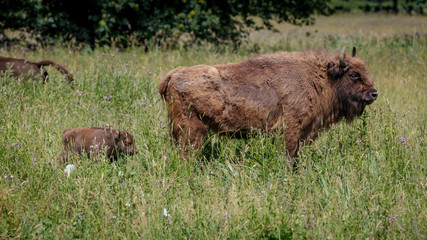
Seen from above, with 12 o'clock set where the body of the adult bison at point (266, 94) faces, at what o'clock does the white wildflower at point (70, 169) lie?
The white wildflower is roughly at 5 o'clock from the adult bison.

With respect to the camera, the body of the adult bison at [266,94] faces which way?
to the viewer's right

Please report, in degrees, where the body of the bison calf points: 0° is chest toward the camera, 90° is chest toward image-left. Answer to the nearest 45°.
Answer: approximately 270°

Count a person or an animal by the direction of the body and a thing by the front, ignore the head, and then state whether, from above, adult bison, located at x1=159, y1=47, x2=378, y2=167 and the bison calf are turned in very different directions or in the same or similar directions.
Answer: same or similar directions

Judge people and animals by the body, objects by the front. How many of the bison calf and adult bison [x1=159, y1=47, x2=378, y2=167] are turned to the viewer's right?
2

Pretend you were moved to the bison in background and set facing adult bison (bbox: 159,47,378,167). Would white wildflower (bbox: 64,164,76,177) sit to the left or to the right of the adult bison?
right

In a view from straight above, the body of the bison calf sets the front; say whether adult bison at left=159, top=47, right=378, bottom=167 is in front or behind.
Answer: in front

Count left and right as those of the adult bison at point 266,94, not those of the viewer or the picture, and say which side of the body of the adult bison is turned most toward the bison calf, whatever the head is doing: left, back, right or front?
back

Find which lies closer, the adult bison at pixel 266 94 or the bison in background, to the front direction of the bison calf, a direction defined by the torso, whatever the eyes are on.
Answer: the adult bison
